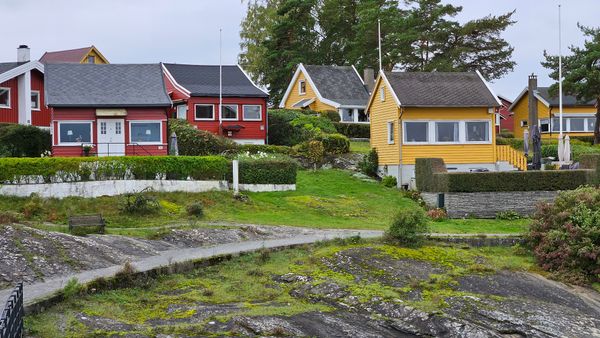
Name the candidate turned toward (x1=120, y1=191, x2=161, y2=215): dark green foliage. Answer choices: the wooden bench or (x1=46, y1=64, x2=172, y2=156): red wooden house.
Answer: the red wooden house

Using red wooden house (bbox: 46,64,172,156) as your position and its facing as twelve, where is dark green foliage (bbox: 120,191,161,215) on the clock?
The dark green foliage is roughly at 12 o'clock from the red wooden house.

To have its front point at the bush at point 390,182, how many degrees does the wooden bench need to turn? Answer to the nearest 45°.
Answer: approximately 135° to its left

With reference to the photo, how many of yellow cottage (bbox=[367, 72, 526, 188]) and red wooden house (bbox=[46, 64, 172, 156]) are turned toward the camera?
2

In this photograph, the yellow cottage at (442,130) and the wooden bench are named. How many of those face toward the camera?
2

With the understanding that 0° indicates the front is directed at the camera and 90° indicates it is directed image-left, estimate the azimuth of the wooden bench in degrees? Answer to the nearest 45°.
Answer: approximately 0°
